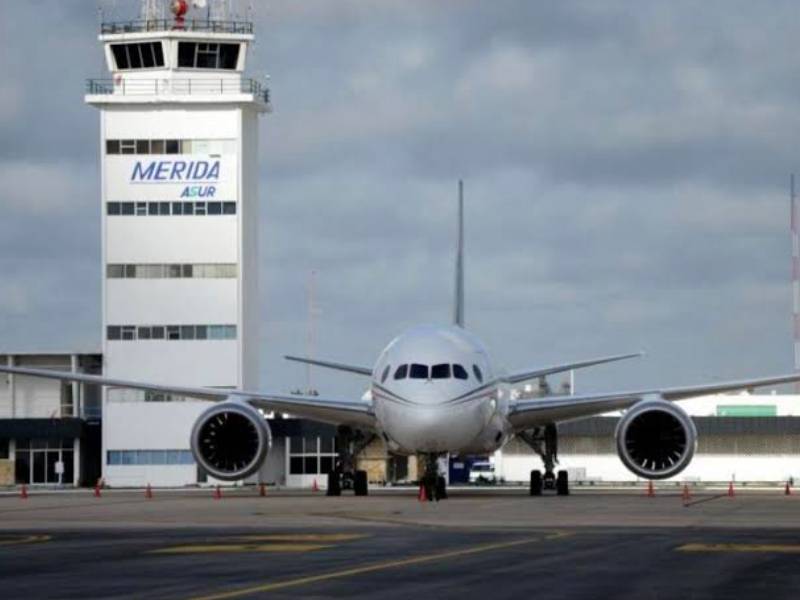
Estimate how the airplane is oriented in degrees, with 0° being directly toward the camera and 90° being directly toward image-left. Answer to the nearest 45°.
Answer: approximately 0°
